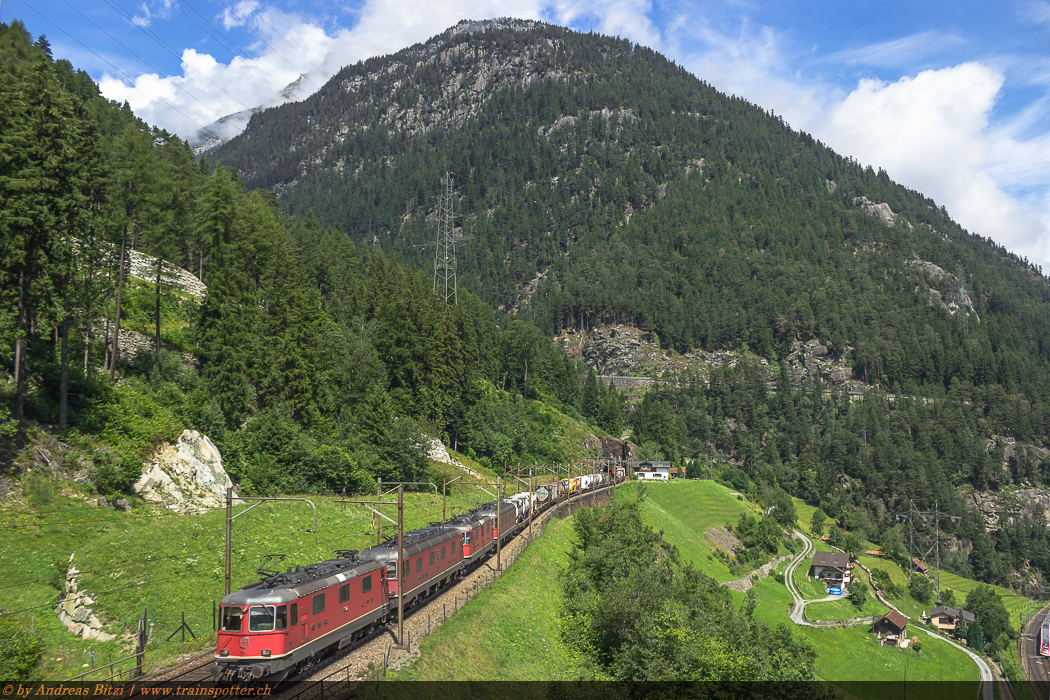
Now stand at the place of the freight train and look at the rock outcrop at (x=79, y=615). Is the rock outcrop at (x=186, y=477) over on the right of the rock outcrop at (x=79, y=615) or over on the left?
right

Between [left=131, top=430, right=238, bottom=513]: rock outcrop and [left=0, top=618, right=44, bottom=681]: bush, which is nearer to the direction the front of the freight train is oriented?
the bush

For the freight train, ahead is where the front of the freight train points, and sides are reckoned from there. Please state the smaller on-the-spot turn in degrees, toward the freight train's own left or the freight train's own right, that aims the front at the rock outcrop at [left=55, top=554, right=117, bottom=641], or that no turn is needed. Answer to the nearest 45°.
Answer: approximately 45° to the freight train's own right

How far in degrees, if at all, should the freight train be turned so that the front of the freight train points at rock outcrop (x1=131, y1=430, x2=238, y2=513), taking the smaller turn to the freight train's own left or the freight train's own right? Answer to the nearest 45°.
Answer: approximately 90° to the freight train's own right

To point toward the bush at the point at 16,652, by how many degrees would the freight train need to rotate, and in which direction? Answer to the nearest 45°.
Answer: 0° — it already faces it

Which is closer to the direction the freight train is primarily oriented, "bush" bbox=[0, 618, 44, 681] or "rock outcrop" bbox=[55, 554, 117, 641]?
the bush

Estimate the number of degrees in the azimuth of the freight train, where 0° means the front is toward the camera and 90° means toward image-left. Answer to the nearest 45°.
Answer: approximately 45°
